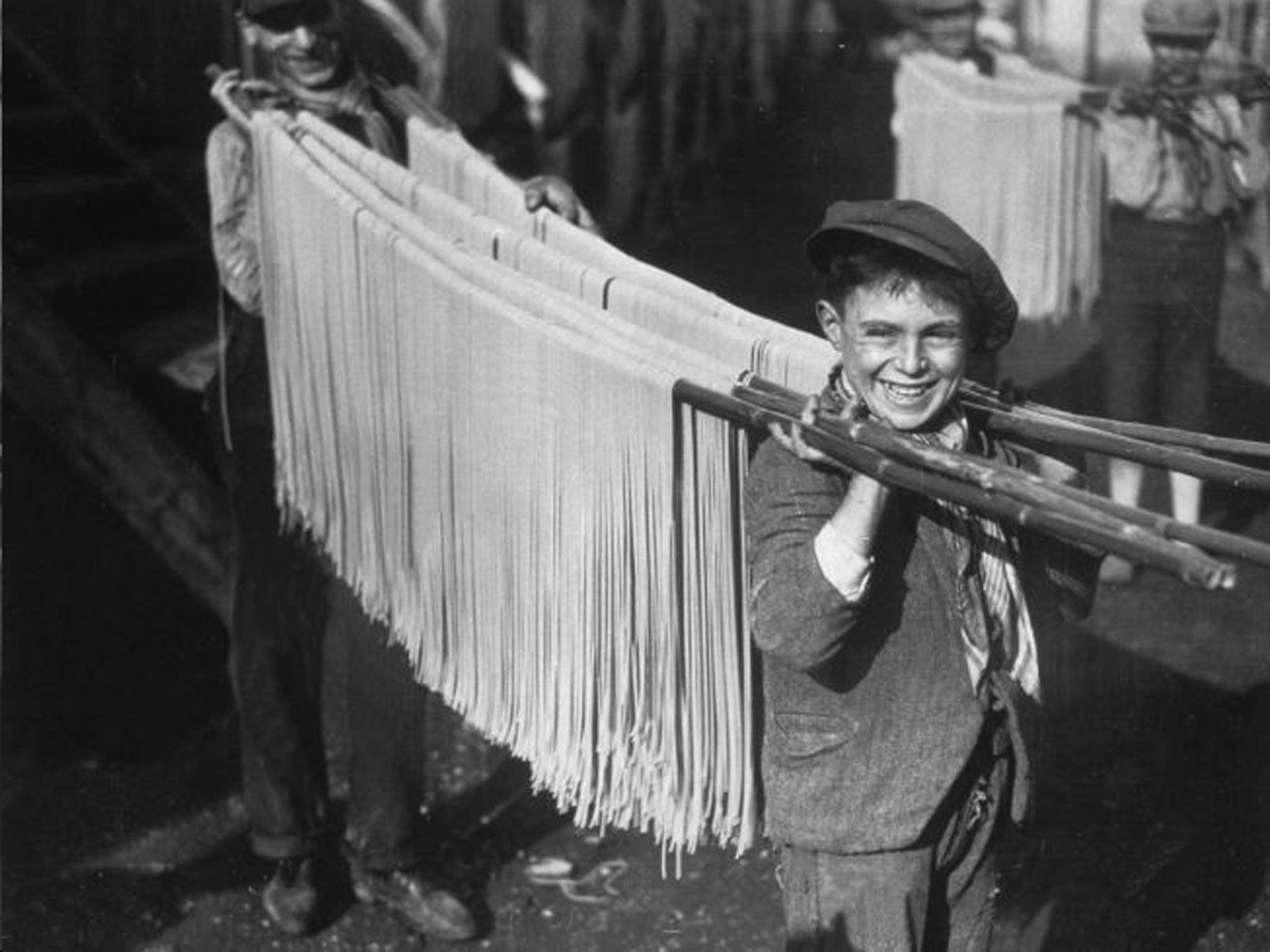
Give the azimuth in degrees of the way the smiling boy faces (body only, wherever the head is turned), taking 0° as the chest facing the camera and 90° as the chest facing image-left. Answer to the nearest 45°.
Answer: approximately 315°

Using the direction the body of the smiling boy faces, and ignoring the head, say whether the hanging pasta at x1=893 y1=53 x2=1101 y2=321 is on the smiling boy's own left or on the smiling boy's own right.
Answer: on the smiling boy's own left
